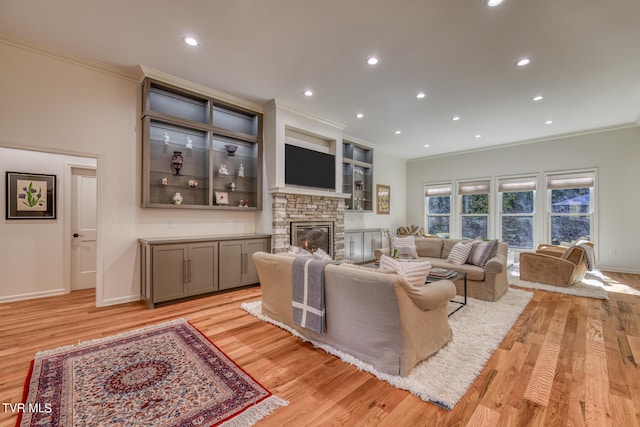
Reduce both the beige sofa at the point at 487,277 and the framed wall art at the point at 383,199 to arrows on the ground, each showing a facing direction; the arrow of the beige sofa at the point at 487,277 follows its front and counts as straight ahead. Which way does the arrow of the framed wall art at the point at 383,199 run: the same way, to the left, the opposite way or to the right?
to the left

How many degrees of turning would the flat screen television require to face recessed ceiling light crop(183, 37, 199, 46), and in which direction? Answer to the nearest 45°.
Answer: approximately 90° to its right

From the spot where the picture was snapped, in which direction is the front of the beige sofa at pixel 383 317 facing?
facing away from the viewer and to the right of the viewer

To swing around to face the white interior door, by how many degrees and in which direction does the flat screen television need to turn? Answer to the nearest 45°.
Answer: approximately 135° to its right

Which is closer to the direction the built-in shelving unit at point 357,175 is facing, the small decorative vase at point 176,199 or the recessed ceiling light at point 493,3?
the recessed ceiling light

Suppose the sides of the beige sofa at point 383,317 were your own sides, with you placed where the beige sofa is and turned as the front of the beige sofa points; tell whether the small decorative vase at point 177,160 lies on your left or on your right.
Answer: on your left

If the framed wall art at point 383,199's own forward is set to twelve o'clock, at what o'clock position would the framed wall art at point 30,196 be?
the framed wall art at point 30,196 is roughly at 3 o'clock from the framed wall art at point 383,199.

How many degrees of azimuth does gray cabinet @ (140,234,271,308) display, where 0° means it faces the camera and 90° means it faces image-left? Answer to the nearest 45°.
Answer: approximately 315°

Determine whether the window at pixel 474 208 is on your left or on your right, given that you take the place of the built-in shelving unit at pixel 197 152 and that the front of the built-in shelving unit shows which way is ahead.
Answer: on your left

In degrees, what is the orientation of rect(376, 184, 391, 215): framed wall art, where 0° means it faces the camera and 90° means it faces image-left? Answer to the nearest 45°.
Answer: approximately 315°
